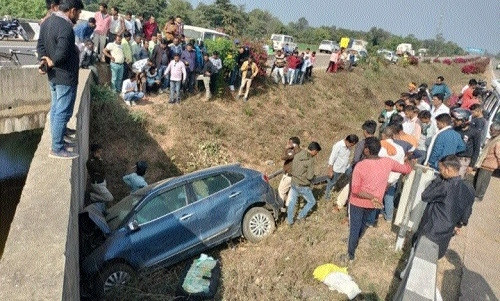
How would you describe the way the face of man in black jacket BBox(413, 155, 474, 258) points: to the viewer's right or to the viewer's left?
to the viewer's left

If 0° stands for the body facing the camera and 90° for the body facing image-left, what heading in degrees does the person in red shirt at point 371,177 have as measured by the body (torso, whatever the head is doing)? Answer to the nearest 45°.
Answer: approximately 135°

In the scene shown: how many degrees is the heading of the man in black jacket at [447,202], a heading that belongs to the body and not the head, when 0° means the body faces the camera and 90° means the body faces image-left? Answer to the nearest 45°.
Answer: approximately 135°

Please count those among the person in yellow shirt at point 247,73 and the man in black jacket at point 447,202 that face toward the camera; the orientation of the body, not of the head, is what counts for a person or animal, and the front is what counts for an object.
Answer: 1

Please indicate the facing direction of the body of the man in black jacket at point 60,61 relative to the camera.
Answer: to the viewer's right

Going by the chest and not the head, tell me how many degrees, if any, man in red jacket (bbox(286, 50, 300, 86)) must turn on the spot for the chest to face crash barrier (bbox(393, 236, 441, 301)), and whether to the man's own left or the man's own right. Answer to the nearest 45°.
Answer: approximately 45° to the man's own left

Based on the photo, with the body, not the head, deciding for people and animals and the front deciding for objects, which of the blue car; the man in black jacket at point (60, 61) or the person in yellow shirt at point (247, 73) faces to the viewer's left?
the blue car
